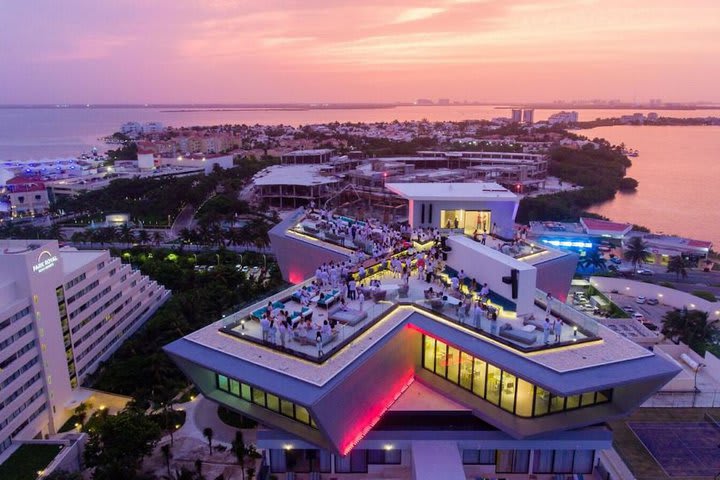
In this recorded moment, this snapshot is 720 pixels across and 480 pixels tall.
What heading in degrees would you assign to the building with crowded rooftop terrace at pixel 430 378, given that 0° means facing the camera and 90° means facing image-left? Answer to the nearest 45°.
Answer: approximately 0°

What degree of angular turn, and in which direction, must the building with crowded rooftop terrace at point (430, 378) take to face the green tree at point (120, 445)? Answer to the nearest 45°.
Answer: approximately 90° to its right

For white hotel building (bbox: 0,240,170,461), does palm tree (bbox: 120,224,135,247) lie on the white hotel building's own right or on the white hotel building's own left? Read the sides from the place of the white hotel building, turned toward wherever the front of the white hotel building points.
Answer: on the white hotel building's own left

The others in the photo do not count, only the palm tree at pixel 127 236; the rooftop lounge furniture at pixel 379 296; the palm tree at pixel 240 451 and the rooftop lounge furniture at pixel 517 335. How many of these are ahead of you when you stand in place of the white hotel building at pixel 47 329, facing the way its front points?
3

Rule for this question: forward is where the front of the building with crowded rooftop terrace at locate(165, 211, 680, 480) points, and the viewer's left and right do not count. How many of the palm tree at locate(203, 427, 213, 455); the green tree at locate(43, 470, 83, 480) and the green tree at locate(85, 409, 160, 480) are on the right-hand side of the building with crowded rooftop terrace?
3

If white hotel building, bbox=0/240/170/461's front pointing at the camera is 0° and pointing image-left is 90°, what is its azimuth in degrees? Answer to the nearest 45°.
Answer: approximately 315°

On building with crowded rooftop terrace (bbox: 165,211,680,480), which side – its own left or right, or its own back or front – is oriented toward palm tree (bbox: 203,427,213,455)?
right

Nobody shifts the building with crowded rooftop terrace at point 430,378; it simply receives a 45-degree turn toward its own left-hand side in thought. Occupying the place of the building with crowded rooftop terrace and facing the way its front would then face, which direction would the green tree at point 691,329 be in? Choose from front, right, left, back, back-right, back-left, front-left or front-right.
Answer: left

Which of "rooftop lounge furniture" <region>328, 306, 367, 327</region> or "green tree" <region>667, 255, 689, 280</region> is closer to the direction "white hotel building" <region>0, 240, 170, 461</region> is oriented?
the rooftop lounge furniture

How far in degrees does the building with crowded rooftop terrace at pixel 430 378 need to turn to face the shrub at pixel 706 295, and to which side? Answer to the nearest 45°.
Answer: approximately 135° to its left

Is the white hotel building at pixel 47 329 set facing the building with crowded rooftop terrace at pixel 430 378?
yes
